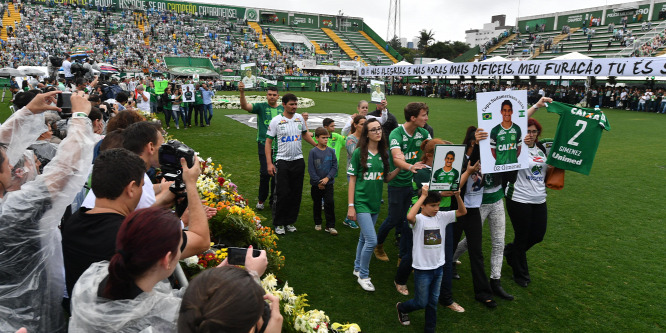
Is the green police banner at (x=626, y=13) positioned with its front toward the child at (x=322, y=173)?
yes

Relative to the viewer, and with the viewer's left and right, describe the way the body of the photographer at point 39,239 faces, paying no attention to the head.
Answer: facing away from the viewer and to the right of the viewer

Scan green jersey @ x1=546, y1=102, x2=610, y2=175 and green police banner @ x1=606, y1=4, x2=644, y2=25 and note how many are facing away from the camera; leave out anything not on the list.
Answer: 1

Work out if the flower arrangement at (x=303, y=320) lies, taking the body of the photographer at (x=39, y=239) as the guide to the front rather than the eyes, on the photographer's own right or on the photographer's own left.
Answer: on the photographer's own right

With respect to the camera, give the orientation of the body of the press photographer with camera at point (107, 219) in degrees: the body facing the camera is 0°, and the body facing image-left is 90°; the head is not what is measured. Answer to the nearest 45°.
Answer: approximately 225°

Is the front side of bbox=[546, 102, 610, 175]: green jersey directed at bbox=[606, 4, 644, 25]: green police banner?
yes

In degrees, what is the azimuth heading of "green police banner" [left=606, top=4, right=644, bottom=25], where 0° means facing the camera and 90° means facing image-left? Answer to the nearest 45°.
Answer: approximately 0°

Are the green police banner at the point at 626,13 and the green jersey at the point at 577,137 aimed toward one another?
yes

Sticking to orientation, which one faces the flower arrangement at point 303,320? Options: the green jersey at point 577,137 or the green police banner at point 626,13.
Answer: the green police banner

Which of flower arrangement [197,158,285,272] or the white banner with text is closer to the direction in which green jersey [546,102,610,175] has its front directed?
the white banner with text

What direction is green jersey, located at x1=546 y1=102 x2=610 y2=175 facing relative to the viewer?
away from the camera

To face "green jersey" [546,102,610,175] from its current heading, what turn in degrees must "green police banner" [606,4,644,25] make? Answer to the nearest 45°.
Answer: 0° — it already faces it

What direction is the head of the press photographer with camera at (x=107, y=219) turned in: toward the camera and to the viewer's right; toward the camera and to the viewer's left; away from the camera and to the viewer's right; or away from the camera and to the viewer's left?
away from the camera and to the viewer's right
